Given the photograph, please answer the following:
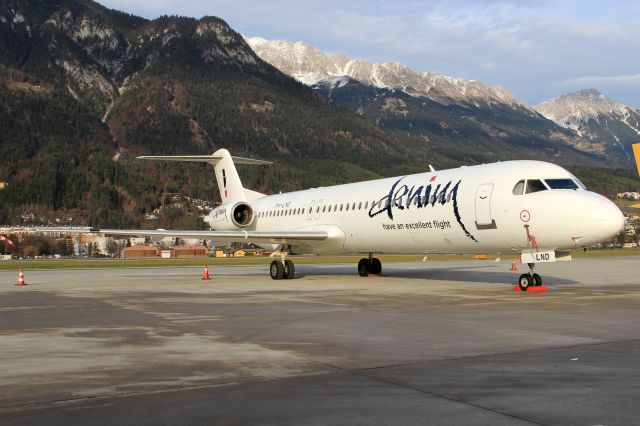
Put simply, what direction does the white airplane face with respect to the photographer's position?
facing the viewer and to the right of the viewer
